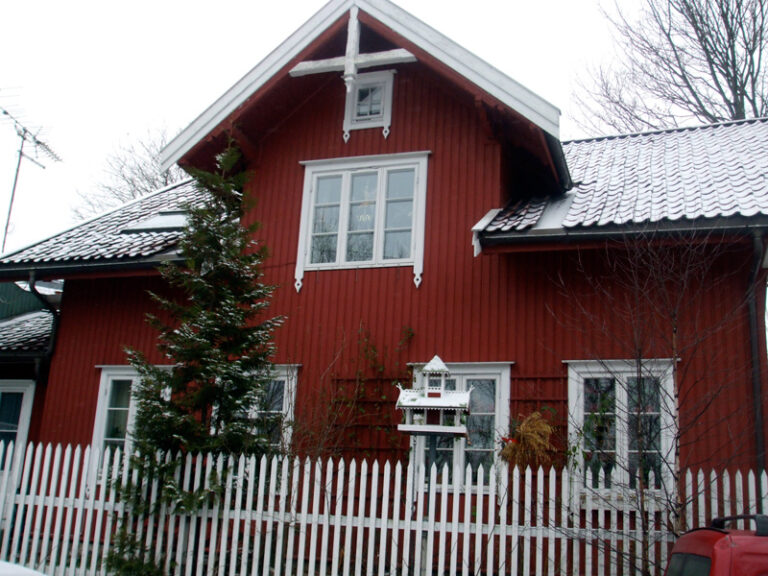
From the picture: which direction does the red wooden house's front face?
toward the camera

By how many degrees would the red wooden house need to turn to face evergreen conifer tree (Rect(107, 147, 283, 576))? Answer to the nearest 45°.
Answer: approximately 45° to its right

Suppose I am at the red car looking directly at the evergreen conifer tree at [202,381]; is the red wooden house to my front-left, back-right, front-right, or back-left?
front-right

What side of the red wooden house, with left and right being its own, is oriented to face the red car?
front

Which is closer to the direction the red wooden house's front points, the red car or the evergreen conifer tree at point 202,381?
the red car
